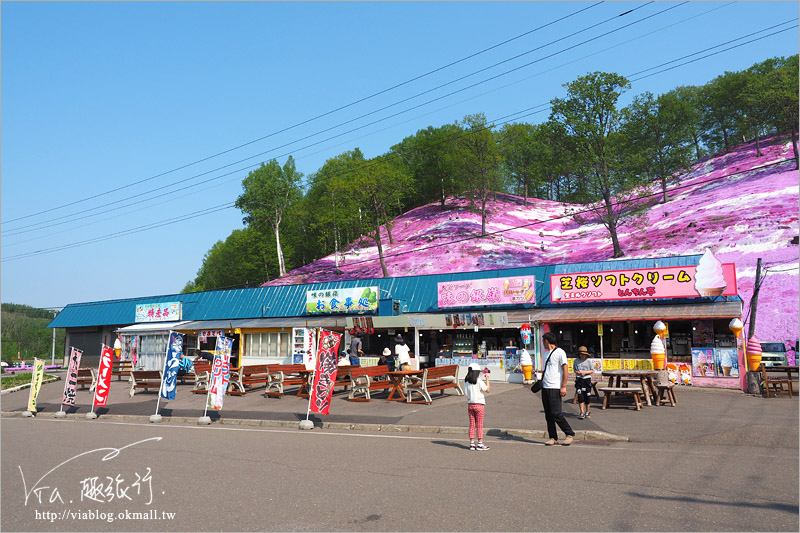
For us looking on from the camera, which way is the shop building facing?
facing the viewer and to the left of the viewer

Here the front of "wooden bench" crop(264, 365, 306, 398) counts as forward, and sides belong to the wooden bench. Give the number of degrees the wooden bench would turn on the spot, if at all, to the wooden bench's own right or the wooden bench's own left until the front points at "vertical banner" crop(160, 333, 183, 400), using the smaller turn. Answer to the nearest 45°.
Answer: approximately 45° to the wooden bench's own right

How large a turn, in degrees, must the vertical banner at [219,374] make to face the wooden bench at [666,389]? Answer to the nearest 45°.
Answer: approximately 90° to its left

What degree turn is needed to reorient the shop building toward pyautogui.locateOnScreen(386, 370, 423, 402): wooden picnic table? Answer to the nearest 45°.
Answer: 0° — it already faces it

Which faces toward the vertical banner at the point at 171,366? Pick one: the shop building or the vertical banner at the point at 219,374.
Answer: the shop building

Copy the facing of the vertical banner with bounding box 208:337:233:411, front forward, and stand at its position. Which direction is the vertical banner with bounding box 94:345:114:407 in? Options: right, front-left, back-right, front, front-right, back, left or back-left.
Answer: back-right
